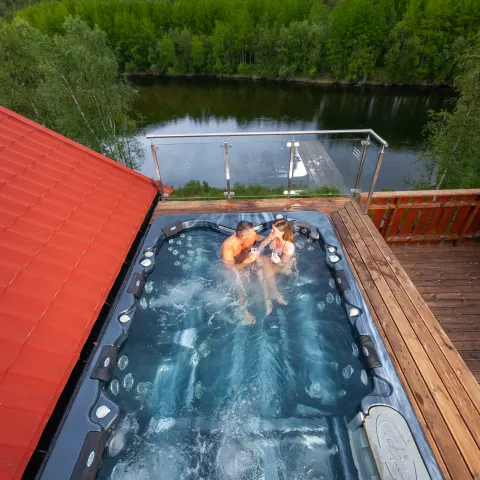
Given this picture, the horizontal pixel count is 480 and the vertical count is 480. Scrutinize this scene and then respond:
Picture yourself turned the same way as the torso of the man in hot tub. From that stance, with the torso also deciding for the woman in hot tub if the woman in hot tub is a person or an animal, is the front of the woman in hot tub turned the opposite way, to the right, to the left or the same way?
to the right

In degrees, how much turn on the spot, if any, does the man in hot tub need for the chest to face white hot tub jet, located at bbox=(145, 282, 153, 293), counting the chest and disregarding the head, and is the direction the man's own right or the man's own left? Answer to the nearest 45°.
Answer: approximately 135° to the man's own right

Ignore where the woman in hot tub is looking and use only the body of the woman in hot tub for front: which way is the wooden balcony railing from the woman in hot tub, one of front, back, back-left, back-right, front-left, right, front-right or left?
back-left

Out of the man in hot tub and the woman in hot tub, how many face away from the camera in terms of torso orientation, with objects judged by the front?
0

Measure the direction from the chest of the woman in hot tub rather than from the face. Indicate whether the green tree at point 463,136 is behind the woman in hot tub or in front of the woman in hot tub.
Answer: behind

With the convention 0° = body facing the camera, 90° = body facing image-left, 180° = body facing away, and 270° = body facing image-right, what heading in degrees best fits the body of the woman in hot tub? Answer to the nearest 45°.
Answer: approximately 45°

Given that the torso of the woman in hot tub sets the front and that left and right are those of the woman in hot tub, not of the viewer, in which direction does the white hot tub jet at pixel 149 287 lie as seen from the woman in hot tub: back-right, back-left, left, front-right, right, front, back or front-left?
front-right

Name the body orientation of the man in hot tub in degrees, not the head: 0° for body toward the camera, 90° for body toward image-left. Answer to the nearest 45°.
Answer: approximately 315°
